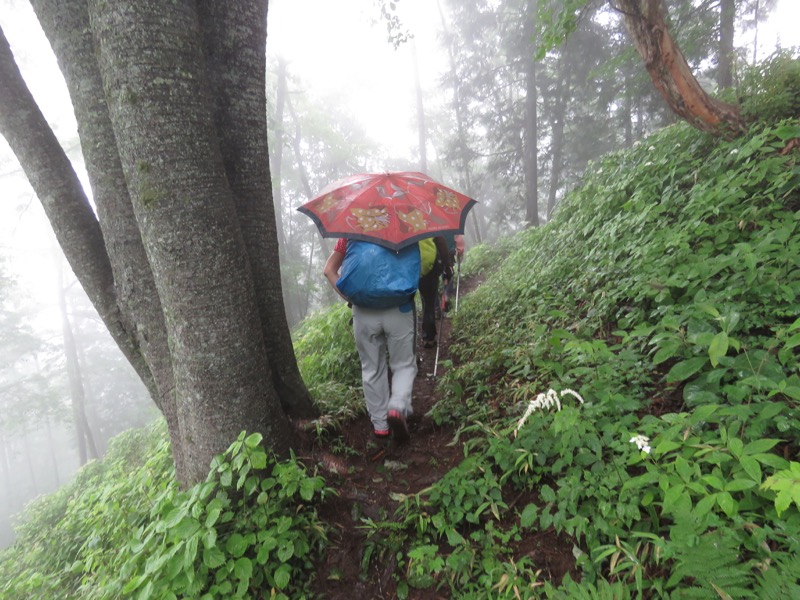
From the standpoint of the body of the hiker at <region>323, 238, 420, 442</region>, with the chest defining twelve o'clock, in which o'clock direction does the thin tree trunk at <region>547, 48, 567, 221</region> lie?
The thin tree trunk is roughly at 1 o'clock from the hiker.

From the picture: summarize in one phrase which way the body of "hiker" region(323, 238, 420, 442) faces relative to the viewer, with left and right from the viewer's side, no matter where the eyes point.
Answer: facing away from the viewer

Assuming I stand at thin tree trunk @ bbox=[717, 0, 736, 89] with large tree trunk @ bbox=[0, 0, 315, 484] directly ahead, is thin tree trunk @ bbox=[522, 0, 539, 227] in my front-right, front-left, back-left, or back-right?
back-right

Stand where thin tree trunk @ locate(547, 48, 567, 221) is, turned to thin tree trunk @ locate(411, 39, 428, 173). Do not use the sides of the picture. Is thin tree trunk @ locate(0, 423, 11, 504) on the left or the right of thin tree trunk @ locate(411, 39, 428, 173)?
left

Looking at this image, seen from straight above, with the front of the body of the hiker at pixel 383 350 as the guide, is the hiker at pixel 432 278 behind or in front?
in front

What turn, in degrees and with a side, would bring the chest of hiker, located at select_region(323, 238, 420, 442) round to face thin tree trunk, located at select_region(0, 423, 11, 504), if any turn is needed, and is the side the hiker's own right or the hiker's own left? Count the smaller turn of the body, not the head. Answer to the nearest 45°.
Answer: approximately 45° to the hiker's own left

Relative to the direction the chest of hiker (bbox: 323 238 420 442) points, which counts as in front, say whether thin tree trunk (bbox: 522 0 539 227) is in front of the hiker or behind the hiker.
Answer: in front

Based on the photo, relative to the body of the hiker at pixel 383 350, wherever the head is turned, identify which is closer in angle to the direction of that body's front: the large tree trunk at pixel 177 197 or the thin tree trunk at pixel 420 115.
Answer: the thin tree trunk

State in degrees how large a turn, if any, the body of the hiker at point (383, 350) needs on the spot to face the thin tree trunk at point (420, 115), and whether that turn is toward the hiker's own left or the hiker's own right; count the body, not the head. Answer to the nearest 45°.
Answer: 0° — they already face it

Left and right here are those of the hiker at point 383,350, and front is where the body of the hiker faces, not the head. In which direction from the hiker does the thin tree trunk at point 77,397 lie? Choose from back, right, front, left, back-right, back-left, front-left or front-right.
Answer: front-left
